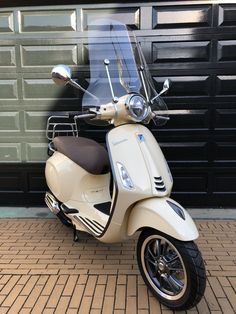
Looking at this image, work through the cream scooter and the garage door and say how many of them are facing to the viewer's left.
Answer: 0

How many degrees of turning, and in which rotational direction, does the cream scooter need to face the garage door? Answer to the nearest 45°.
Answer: approximately 135° to its left

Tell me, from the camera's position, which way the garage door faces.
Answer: facing the viewer

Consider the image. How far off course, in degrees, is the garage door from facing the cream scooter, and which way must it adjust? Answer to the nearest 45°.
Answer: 0° — it already faces it

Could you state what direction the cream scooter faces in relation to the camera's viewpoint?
facing the viewer and to the right of the viewer
